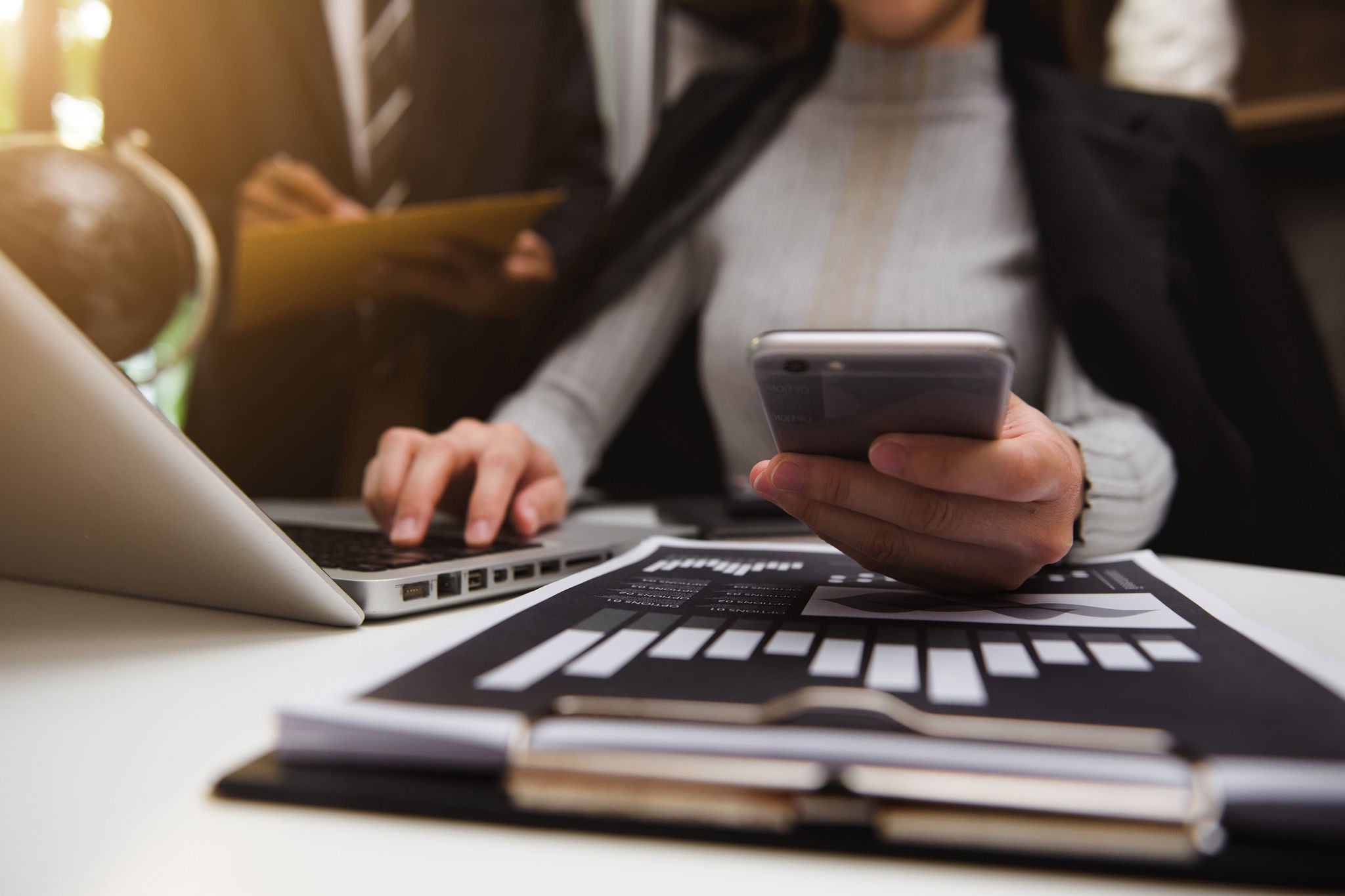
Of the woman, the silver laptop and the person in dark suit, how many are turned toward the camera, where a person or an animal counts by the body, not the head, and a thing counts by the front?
2

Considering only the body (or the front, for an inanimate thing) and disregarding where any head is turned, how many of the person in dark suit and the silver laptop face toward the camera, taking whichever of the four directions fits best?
1

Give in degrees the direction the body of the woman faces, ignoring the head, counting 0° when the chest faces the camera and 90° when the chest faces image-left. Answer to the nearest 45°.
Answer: approximately 0°

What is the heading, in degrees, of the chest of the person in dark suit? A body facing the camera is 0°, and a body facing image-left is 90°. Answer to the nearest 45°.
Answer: approximately 0°

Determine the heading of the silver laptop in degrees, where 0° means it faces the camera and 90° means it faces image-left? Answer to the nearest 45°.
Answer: approximately 225°

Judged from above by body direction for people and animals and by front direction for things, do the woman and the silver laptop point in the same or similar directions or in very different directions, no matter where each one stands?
very different directions

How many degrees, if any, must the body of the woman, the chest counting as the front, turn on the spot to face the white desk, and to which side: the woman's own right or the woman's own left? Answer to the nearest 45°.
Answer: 0° — they already face it

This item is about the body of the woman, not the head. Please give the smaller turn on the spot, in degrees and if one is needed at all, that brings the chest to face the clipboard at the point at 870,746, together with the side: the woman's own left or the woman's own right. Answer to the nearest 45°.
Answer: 0° — they already face it
